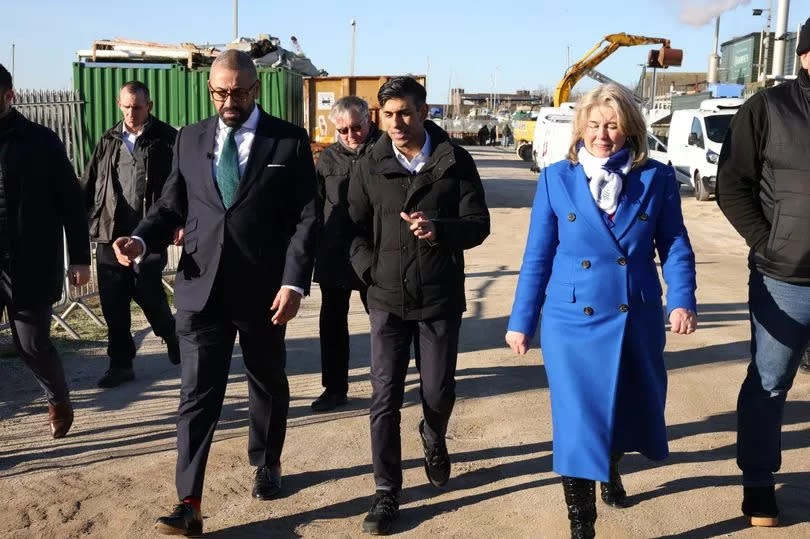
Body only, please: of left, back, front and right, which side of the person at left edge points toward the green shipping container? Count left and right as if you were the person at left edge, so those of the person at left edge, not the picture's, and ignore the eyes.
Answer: back

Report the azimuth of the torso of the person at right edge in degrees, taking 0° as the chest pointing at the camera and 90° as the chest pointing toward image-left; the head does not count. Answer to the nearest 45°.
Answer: approximately 0°

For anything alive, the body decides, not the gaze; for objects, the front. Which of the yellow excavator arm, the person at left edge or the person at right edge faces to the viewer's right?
the yellow excavator arm

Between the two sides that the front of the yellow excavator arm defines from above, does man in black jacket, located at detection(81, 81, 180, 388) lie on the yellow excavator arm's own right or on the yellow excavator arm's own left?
on the yellow excavator arm's own right

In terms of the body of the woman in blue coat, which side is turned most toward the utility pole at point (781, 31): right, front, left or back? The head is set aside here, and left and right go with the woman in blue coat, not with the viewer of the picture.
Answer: back

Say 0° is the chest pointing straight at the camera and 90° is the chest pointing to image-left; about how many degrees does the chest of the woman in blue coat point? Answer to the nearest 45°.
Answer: approximately 0°

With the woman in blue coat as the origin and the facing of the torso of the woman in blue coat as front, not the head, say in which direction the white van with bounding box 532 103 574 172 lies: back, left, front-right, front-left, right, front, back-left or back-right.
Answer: back

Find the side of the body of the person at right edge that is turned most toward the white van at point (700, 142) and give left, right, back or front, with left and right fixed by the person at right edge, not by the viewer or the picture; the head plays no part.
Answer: back

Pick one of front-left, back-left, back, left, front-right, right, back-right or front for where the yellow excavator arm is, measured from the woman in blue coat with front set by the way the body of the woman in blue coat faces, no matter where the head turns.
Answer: back

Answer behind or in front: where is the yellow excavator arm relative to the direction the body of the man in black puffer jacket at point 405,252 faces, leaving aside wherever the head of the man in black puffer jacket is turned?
behind

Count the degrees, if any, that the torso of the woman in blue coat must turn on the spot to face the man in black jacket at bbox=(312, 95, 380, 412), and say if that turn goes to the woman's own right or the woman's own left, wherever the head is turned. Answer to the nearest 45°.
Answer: approximately 135° to the woman's own right

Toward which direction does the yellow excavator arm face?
to the viewer's right
